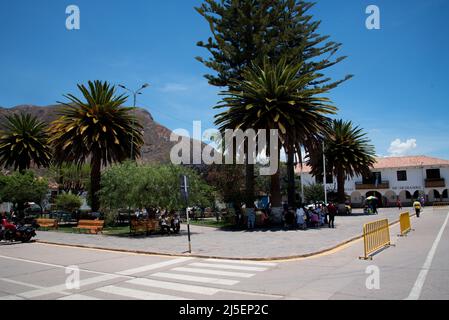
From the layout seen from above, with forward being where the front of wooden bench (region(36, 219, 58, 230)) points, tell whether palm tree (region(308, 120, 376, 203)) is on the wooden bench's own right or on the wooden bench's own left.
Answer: on the wooden bench's own left

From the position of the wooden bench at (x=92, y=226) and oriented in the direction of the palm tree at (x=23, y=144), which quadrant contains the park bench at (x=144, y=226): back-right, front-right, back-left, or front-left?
back-right

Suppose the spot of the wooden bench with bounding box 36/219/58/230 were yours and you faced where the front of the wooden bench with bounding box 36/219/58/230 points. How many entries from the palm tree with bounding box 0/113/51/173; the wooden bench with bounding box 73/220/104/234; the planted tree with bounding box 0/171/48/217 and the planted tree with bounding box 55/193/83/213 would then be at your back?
3

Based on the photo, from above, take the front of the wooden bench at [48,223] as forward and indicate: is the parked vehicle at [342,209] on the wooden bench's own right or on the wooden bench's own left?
on the wooden bench's own left

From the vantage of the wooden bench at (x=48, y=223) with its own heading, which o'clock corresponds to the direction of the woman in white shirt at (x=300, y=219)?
The woman in white shirt is roughly at 8 o'clock from the wooden bench.

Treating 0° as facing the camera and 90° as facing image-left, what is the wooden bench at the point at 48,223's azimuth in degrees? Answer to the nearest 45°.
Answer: approximately 0°

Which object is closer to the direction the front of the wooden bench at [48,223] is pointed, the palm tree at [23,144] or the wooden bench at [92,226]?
the wooden bench

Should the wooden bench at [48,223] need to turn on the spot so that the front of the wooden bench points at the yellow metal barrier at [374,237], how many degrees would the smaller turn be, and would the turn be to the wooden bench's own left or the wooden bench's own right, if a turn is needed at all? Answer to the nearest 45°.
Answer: approximately 45° to the wooden bench's own left

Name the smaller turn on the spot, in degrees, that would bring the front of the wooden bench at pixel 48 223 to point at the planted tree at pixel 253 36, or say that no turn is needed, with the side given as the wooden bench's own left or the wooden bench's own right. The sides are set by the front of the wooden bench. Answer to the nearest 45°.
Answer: approximately 90° to the wooden bench's own left

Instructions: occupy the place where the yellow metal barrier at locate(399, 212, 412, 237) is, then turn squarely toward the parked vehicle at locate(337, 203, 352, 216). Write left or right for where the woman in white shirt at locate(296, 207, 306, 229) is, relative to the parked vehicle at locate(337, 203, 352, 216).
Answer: left

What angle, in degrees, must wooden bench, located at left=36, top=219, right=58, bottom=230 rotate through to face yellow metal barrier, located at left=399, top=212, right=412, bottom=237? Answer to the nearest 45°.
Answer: approximately 45° to its left

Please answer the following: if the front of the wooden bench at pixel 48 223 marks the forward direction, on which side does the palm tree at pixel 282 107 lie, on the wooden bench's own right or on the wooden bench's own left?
on the wooden bench's own left
